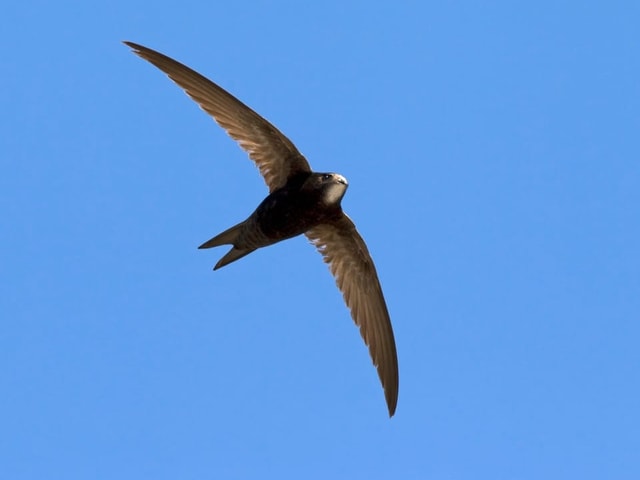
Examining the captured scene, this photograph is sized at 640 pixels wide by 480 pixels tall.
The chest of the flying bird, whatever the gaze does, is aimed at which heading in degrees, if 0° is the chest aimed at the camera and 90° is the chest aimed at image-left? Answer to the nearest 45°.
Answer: approximately 270°
